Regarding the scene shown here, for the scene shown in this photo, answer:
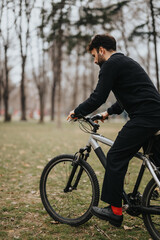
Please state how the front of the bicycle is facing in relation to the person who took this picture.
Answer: facing away from the viewer and to the left of the viewer

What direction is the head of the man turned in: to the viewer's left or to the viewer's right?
to the viewer's left
